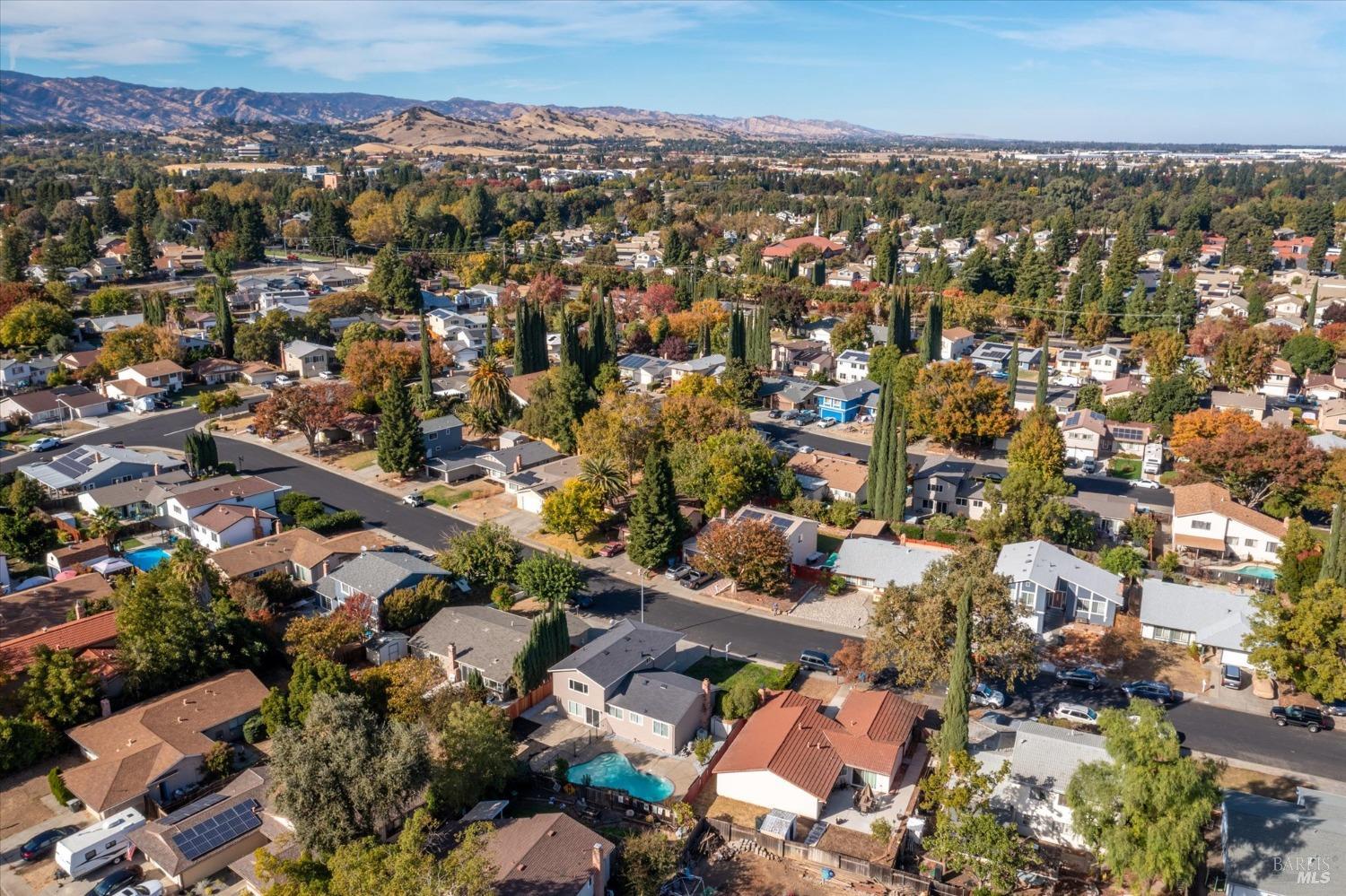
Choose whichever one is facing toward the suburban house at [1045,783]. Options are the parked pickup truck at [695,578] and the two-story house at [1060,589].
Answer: the two-story house

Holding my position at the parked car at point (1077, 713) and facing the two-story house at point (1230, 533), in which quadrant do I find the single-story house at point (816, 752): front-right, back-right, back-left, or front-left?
back-left

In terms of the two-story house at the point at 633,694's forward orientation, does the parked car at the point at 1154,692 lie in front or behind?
in front

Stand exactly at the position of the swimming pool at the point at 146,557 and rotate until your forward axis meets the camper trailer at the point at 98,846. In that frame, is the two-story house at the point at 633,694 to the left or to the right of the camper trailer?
left

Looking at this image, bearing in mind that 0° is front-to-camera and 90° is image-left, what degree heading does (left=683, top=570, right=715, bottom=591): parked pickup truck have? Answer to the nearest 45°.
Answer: approximately 225°

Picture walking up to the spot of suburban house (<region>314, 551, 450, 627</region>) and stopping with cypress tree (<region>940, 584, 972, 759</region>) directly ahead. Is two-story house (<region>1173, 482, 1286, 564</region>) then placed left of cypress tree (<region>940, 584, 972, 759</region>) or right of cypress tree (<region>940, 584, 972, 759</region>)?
left

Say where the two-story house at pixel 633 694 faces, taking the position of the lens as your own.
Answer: facing away from the viewer and to the right of the viewer

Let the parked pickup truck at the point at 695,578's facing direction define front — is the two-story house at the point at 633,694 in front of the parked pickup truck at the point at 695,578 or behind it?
behind

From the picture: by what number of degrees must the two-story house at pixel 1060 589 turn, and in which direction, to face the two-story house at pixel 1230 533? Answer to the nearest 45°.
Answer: approximately 135° to its left

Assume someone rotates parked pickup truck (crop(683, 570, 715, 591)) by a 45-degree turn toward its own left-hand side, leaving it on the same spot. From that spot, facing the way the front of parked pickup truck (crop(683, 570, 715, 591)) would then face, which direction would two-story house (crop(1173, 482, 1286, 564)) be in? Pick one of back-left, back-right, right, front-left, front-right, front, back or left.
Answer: right

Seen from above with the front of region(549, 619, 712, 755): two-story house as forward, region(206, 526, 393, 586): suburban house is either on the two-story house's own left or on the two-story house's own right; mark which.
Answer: on the two-story house's own left

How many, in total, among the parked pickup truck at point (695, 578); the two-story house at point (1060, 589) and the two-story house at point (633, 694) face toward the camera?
1

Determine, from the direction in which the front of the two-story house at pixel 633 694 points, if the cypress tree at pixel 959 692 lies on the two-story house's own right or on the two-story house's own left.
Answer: on the two-story house's own right

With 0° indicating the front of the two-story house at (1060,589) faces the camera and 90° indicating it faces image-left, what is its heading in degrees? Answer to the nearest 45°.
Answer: approximately 0°

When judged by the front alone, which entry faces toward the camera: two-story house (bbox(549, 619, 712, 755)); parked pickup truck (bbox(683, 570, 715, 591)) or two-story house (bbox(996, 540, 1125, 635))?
two-story house (bbox(996, 540, 1125, 635))

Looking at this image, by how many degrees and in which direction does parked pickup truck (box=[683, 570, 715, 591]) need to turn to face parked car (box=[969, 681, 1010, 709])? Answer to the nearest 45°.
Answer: approximately 90° to its right
